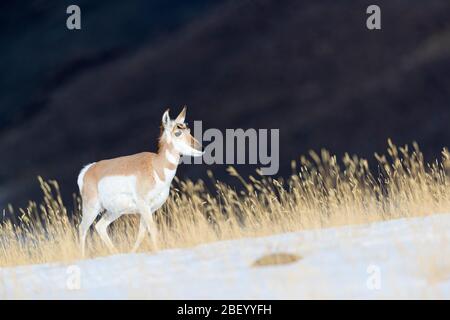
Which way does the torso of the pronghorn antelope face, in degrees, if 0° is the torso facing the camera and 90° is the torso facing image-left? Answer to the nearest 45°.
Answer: approximately 270°
